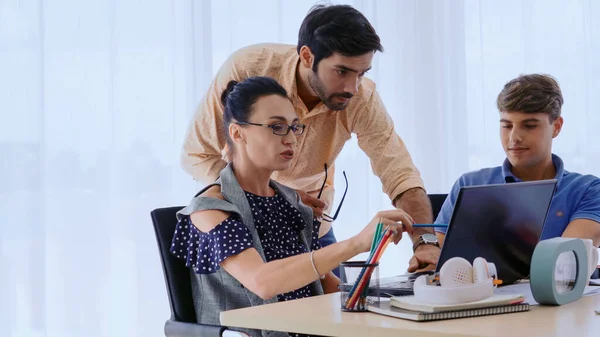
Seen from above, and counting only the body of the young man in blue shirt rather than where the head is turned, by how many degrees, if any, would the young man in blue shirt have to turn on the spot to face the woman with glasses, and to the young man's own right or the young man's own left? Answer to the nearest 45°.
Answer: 0° — they already face them

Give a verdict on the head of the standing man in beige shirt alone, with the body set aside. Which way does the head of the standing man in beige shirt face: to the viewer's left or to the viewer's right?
to the viewer's right

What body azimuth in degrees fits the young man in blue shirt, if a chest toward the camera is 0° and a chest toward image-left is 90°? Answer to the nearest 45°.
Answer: approximately 45°

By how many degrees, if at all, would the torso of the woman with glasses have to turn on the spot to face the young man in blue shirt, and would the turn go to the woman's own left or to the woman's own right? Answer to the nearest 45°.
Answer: approximately 45° to the woman's own left
